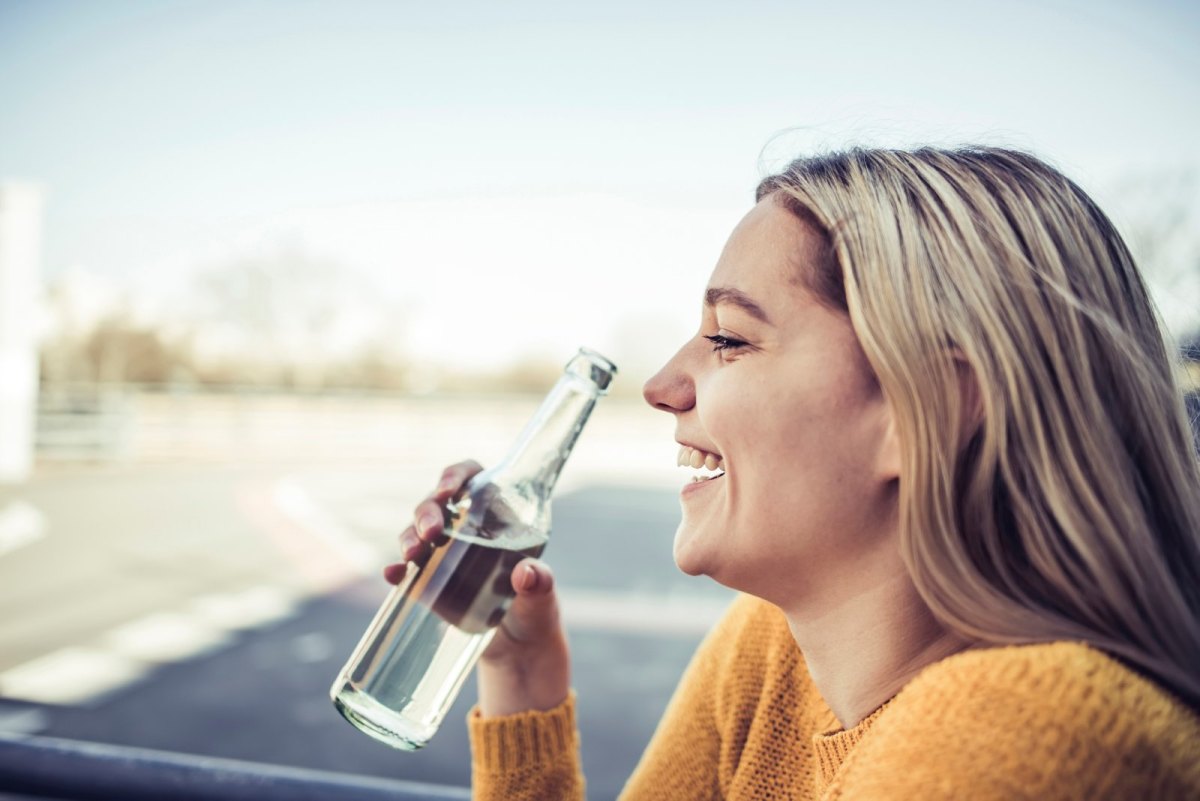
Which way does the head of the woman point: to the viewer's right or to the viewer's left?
to the viewer's left

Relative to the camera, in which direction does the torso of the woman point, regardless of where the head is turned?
to the viewer's left
